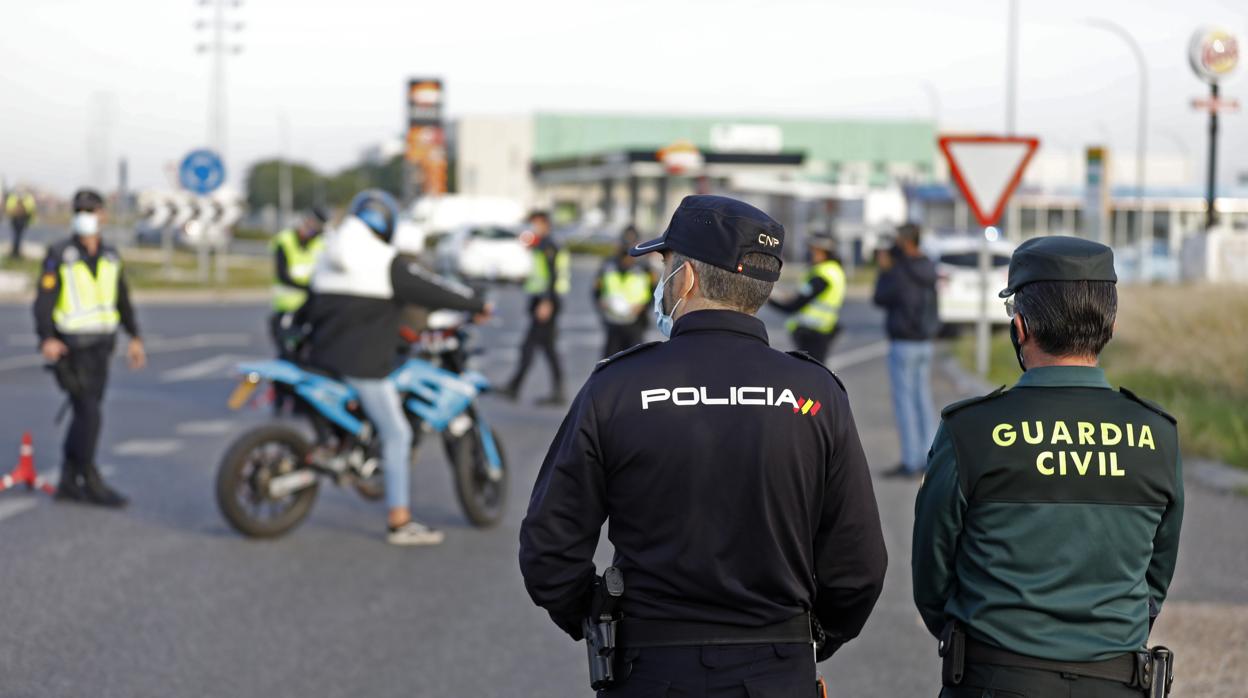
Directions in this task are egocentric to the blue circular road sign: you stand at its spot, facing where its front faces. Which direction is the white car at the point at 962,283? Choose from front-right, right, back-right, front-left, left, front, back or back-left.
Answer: front-left

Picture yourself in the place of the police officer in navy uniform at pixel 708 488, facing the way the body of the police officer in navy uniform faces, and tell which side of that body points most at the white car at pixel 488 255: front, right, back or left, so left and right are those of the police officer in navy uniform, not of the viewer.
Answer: front

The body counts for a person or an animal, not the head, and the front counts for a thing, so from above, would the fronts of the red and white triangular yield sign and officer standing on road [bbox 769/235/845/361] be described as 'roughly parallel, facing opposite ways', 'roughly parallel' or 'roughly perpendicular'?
roughly perpendicular

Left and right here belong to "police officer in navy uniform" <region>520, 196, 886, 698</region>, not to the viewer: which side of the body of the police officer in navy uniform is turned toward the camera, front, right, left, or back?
back

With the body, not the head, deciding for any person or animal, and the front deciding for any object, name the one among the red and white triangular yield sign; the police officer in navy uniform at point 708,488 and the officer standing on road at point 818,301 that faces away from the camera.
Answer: the police officer in navy uniform

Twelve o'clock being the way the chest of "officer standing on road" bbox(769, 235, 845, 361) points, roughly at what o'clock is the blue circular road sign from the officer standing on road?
The blue circular road sign is roughly at 2 o'clock from the officer standing on road.

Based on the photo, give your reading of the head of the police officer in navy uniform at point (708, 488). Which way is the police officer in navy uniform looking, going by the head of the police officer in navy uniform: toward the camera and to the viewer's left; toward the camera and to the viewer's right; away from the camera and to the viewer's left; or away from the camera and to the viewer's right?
away from the camera and to the viewer's left

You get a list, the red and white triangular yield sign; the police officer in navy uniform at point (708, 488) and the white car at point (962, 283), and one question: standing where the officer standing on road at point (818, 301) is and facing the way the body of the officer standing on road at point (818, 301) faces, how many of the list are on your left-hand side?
1

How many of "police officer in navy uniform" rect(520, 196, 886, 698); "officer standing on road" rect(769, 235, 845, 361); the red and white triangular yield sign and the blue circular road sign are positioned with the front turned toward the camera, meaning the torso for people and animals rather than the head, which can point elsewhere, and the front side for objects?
2

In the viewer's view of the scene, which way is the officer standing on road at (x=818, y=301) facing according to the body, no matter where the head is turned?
to the viewer's left

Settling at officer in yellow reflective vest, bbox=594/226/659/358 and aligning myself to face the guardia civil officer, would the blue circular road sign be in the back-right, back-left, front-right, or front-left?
back-right

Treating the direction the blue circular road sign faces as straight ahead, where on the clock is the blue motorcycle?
The blue motorcycle is roughly at 12 o'clock from the blue circular road sign.

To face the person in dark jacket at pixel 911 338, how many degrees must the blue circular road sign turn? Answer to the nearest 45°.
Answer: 0° — it already faces them

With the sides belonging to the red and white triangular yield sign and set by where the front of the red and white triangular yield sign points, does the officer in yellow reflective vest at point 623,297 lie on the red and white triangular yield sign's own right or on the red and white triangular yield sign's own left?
on the red and white triangular yield sign's own right

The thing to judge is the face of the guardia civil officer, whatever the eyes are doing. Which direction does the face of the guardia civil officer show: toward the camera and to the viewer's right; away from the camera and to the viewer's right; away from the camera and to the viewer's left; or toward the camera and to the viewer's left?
away from the camera and to the viewer's left
